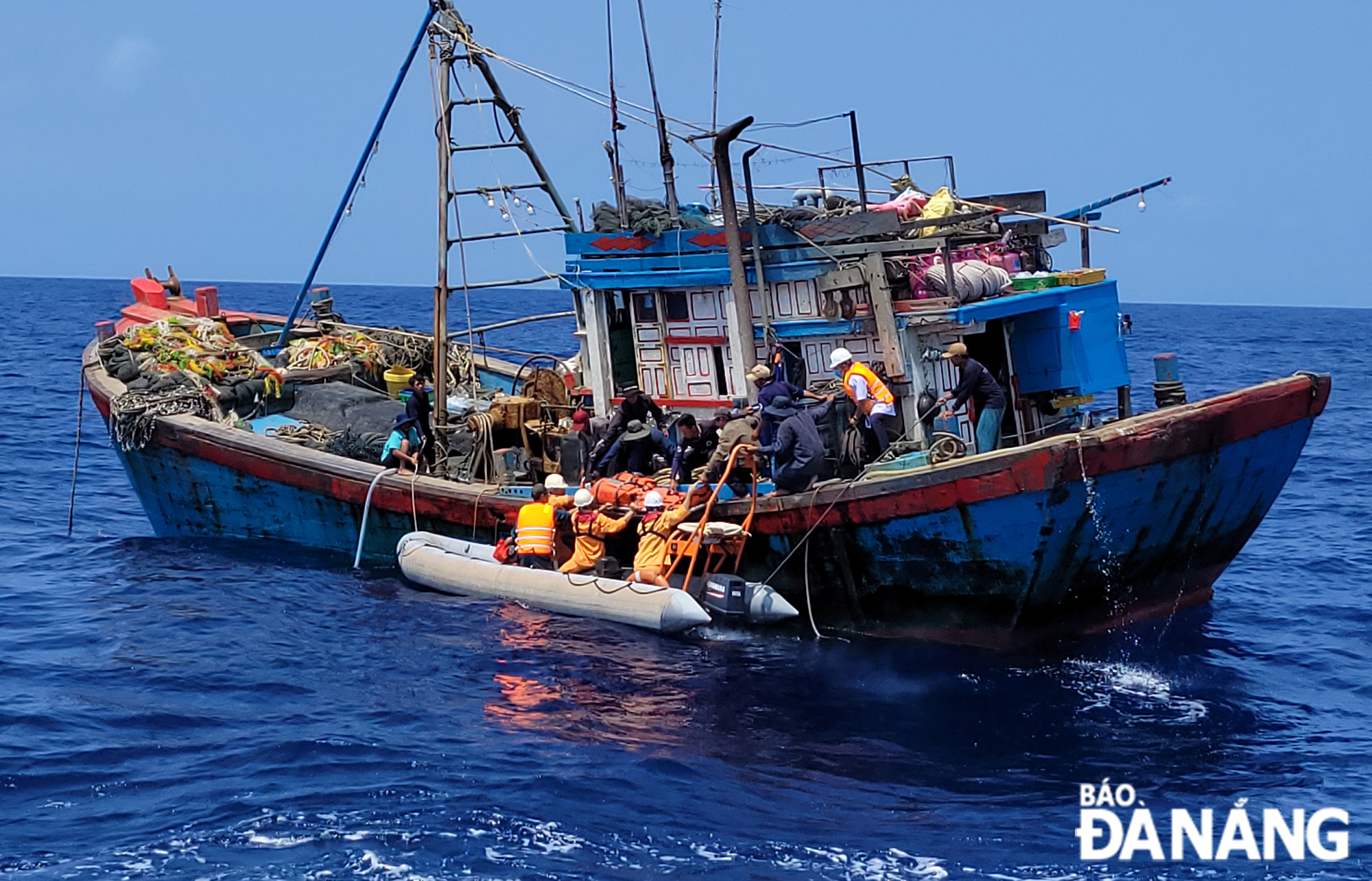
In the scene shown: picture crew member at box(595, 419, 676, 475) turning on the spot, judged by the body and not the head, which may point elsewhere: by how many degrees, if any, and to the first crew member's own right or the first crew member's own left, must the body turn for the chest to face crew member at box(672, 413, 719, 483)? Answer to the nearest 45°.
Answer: approximately 45° to the first crew member's own left

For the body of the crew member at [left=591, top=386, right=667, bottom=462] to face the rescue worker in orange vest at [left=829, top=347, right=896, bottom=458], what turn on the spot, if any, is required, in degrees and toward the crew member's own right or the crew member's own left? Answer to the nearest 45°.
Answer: approximately 45° to the crew member's own left

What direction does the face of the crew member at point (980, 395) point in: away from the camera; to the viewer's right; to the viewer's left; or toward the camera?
to the viewer's left

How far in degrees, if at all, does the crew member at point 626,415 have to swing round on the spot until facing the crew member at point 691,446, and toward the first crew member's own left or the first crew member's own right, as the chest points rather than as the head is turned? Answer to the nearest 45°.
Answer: approximately 45° to the first crew member's own left

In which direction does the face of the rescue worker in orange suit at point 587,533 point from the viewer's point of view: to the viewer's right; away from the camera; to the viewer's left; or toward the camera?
away from the camera

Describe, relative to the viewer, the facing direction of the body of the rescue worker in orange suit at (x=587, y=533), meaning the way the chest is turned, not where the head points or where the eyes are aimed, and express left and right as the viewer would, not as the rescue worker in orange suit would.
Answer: facing away from the viewer and to the right of the viewer

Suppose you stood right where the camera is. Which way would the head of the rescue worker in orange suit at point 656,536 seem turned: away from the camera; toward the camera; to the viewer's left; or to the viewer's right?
away from the camera

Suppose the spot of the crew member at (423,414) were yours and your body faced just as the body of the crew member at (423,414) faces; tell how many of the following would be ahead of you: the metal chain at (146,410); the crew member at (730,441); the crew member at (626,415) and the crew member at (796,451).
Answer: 3

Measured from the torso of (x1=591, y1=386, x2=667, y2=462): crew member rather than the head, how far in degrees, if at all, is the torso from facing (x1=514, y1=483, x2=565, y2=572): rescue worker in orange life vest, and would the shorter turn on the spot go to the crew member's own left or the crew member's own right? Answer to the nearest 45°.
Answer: approximately 45° to the crew member's own right

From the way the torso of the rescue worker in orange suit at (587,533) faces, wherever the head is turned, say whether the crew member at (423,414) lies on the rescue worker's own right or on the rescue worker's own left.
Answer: on the rescue worker's own left

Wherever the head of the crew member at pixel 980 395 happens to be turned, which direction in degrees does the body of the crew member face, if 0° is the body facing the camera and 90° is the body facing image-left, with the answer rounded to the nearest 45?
approximately 90°

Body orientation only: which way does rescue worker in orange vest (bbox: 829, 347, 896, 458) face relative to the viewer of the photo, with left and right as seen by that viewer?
facing to the left of the viewer

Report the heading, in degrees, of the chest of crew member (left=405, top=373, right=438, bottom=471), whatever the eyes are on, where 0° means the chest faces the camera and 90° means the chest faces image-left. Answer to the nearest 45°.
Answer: approximately 315°
